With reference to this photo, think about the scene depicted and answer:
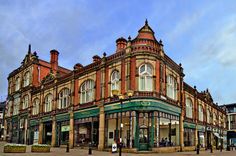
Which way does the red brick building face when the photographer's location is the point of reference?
facing the viewer
